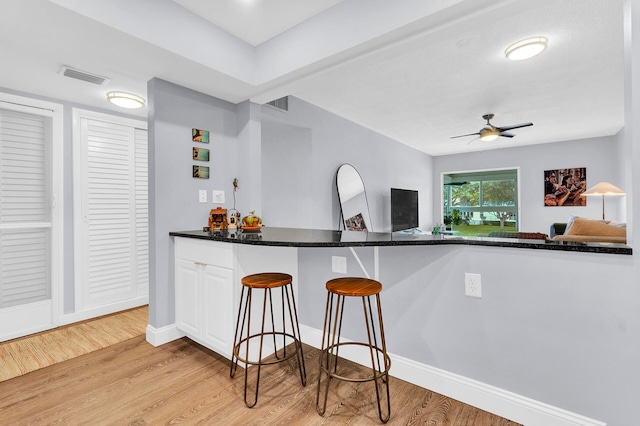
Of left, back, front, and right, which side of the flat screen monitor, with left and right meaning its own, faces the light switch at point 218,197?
right

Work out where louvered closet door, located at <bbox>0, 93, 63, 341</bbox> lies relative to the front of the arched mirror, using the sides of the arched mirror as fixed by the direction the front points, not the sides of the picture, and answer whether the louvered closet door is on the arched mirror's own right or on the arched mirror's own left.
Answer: on the arched mirror's own right

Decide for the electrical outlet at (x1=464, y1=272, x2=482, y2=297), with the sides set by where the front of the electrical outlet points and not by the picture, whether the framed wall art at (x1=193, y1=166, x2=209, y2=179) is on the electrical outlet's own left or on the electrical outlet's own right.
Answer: on the electrical outlet's own right

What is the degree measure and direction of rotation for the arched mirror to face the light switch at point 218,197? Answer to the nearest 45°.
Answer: approximately 90° to its right

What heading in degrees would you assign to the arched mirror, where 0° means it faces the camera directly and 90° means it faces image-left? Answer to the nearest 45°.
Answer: approximately 315°

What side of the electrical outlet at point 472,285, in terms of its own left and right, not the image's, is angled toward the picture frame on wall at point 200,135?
right
